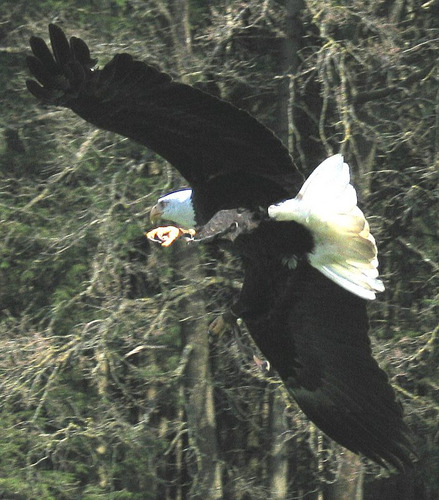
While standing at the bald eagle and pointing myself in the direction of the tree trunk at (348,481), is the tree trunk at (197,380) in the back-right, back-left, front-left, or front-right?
front-left

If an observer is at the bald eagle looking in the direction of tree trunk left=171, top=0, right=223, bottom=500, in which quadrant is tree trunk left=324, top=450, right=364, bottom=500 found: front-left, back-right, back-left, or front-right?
front-right

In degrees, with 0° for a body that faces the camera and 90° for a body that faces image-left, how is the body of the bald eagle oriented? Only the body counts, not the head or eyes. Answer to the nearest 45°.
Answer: approximately 90°
